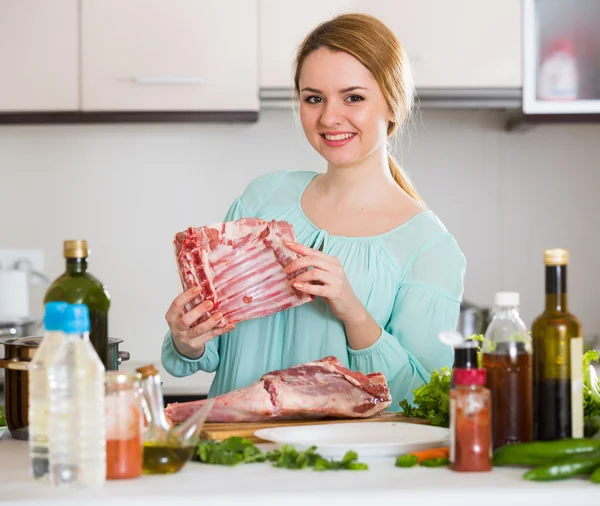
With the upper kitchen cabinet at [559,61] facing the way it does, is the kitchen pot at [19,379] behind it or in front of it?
in front

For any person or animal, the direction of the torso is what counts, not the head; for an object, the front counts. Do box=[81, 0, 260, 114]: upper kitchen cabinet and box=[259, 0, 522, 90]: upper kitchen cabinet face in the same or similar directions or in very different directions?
same or similar directions

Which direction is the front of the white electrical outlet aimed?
toward the camera

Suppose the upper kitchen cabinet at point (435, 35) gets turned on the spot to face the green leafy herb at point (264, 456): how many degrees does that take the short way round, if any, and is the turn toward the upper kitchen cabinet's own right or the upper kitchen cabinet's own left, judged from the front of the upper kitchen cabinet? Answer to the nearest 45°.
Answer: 0° — it already faces it

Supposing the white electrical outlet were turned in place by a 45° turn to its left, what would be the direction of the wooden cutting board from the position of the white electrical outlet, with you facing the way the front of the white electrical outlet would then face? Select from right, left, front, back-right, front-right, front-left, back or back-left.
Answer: front-right

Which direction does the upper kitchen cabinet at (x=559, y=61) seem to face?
toward the camera

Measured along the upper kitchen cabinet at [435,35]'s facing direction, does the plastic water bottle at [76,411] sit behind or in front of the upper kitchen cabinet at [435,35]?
in front

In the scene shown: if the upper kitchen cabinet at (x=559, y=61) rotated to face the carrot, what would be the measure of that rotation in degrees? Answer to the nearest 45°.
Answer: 0° — it already faces it

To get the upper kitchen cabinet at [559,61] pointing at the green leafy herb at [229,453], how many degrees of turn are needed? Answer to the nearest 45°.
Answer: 0° — it already faces it
